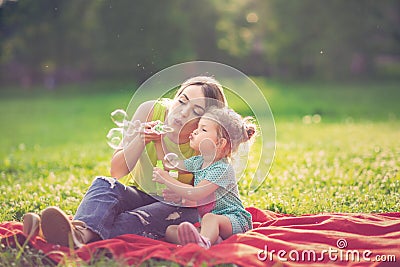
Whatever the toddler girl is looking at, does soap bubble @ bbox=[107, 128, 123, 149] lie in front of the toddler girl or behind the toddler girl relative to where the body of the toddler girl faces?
in front

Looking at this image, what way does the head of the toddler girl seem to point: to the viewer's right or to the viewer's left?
to the viewer's left

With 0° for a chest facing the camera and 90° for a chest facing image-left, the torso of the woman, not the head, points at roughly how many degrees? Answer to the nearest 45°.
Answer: approximately 45°

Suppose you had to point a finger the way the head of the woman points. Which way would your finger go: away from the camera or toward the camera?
toward the camera

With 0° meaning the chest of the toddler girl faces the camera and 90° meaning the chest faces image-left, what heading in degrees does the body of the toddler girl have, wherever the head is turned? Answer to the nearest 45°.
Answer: approximately 90°
